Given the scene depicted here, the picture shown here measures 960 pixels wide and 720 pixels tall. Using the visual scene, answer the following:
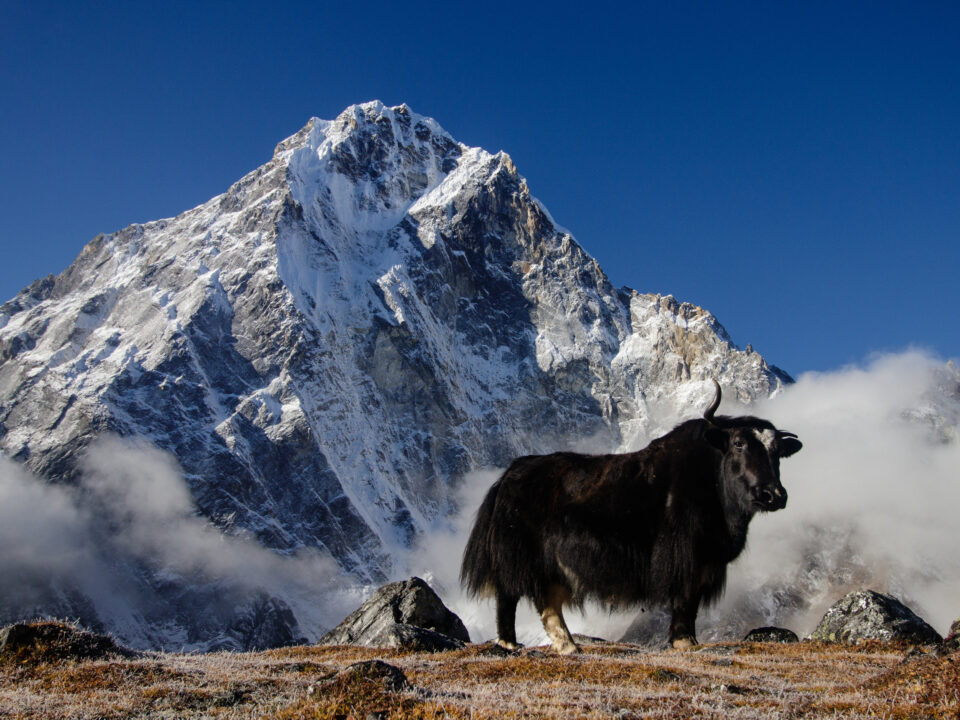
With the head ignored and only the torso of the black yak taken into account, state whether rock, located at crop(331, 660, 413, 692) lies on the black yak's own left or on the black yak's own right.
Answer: on the black yak's own right

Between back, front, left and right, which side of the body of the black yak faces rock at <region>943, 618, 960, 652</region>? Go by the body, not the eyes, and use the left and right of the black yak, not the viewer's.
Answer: front

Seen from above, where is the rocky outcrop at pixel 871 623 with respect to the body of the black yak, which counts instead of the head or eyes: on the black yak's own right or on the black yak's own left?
on the black yak's own left

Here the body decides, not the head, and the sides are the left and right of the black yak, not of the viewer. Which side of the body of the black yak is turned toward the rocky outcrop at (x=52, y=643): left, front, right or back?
back

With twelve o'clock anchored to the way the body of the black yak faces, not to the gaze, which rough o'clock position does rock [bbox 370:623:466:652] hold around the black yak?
The rock is roughly at 7 o'clock from the black yak.

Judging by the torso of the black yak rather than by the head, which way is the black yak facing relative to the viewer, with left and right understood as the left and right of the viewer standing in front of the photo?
facing to the right of the viewer

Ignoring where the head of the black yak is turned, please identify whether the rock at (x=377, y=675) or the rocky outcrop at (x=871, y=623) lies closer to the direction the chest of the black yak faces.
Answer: the rocky outcrop
